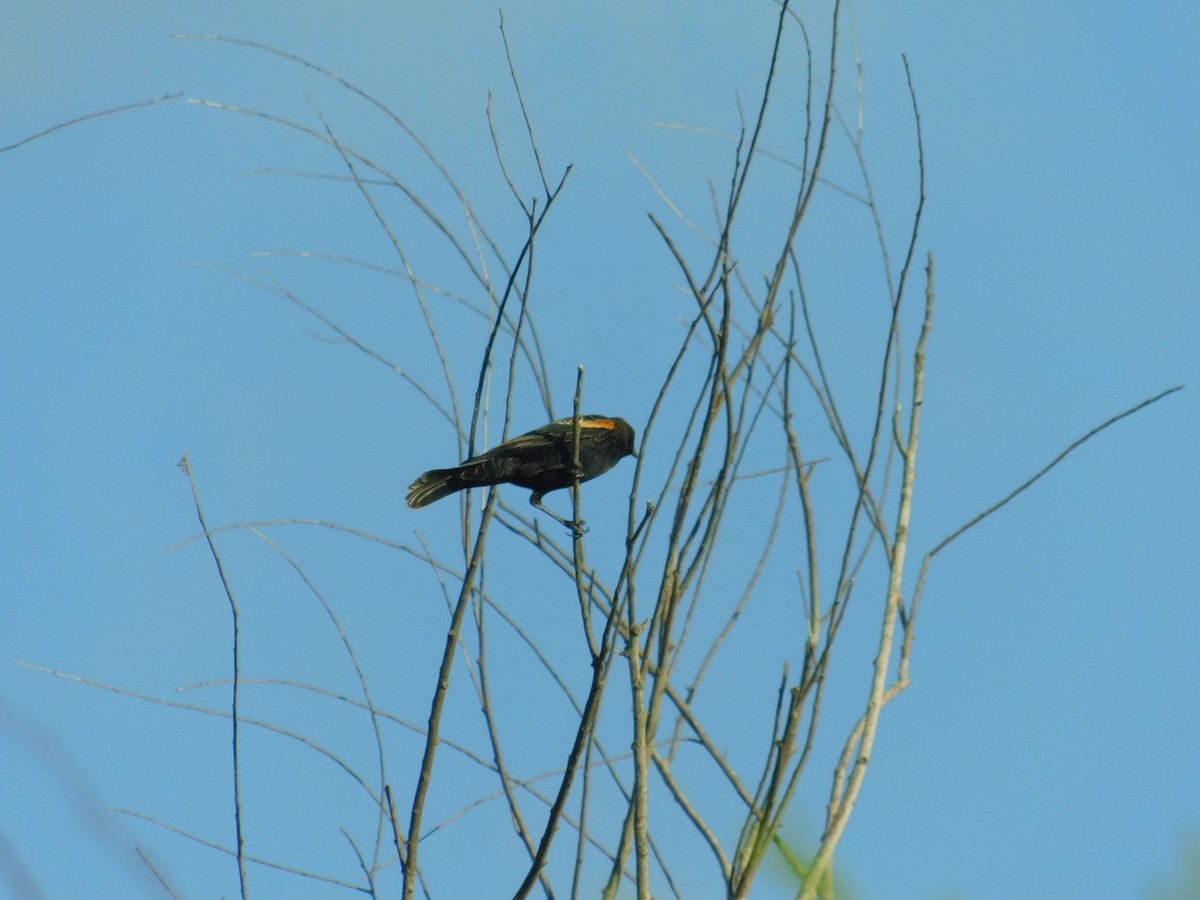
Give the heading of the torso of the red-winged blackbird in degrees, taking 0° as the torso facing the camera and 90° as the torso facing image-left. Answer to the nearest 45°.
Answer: approximately 270°
